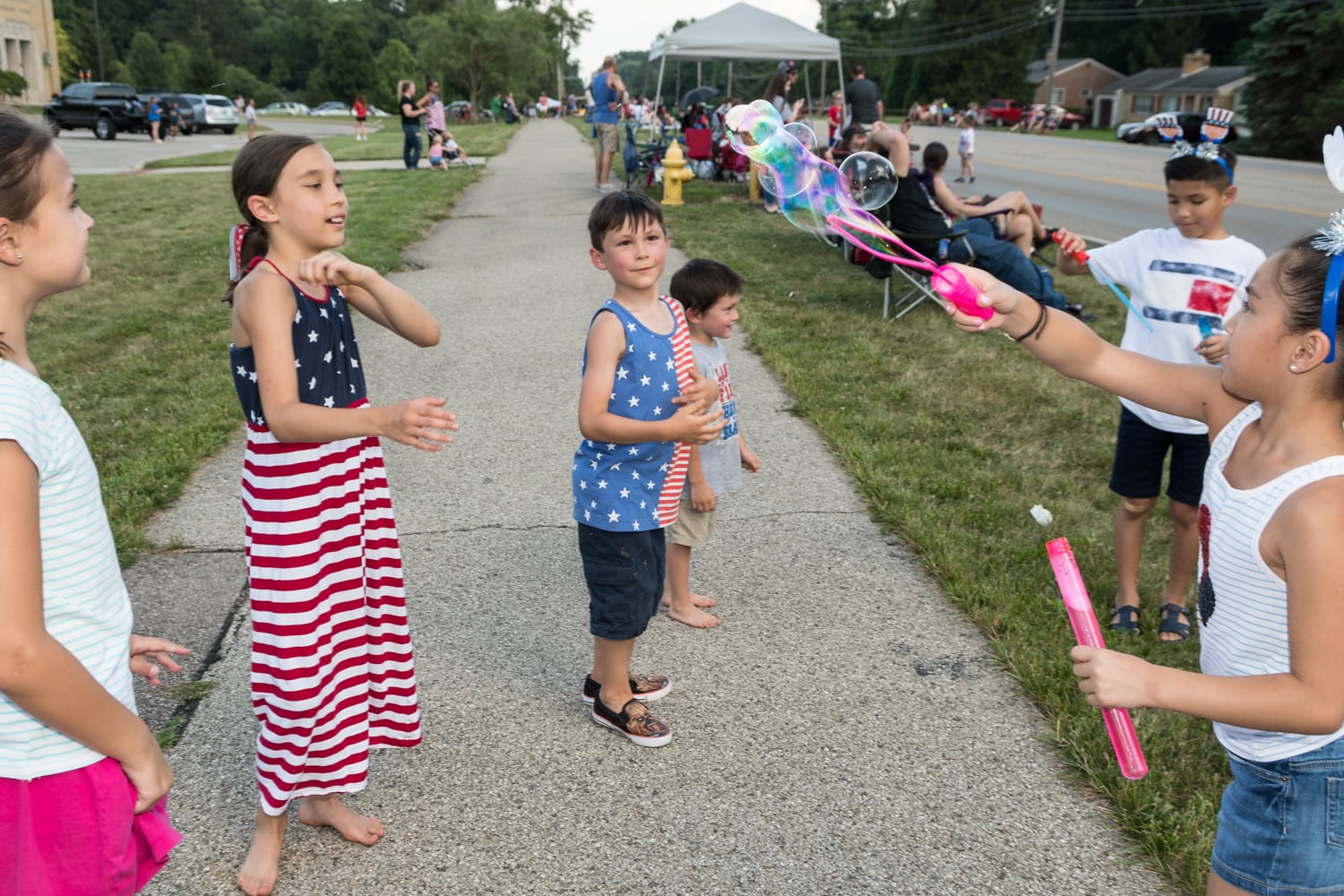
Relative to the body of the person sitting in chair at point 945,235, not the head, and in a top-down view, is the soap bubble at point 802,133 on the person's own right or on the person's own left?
on the person's own right

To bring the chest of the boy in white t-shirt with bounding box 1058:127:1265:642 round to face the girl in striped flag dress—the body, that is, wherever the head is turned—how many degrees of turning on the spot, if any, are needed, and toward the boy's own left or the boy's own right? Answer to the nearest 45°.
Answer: approximately 45° to the boy's own right

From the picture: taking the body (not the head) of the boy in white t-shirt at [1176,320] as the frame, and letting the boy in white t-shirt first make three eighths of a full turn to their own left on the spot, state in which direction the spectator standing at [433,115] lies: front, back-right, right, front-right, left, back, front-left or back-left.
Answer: left

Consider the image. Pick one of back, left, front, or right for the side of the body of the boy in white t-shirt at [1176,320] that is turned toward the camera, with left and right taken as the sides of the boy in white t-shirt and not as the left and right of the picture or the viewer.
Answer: front

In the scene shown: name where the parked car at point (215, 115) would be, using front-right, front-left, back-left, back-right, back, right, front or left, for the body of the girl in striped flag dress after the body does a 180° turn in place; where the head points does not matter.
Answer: front-right

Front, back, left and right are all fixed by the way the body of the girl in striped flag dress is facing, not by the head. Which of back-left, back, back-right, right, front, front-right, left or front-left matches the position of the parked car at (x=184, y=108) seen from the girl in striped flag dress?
back-left

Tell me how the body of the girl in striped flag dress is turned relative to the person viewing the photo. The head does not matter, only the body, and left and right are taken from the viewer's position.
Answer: facing the viewer and to the right of the viewer

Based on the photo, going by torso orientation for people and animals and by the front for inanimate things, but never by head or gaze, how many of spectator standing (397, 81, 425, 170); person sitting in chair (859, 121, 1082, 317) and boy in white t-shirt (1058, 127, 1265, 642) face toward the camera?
1

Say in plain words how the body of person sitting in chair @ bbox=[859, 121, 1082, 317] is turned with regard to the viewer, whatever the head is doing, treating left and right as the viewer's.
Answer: facing to the right of the viewer

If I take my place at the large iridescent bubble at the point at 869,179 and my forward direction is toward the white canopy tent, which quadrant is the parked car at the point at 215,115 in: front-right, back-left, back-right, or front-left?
front-left
